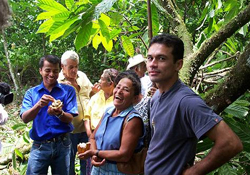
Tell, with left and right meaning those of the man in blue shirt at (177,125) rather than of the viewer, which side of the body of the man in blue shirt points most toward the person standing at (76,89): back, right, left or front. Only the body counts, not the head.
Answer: right

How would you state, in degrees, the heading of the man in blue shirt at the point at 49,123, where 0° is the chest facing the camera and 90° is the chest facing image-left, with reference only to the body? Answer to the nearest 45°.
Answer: approximately 0°

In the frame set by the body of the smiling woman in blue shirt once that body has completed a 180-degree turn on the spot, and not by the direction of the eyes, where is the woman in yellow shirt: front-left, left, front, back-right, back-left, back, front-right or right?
front-left

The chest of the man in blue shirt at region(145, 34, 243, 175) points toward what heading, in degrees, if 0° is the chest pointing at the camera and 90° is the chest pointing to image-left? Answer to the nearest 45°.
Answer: approximately 45°

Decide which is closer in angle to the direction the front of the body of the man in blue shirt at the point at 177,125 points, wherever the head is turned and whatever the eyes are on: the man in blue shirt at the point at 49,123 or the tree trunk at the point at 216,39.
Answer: the man in blue shirt

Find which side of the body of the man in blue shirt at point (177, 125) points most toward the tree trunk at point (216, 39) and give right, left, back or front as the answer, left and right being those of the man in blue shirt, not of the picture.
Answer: back

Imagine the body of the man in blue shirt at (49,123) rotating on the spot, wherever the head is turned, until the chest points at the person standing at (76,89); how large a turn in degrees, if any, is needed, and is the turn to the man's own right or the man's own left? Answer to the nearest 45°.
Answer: approximately 135° to the man's own left

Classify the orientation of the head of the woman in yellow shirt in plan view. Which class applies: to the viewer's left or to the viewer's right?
to the viewer's left
